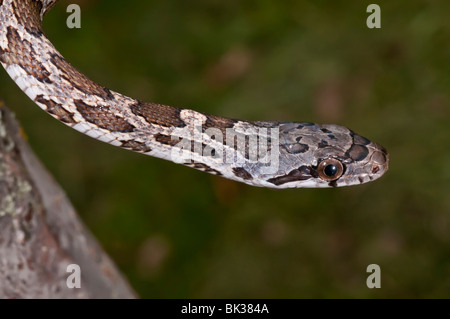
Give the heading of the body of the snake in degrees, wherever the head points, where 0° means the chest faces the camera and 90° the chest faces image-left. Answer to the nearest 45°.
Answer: approximately 270°
